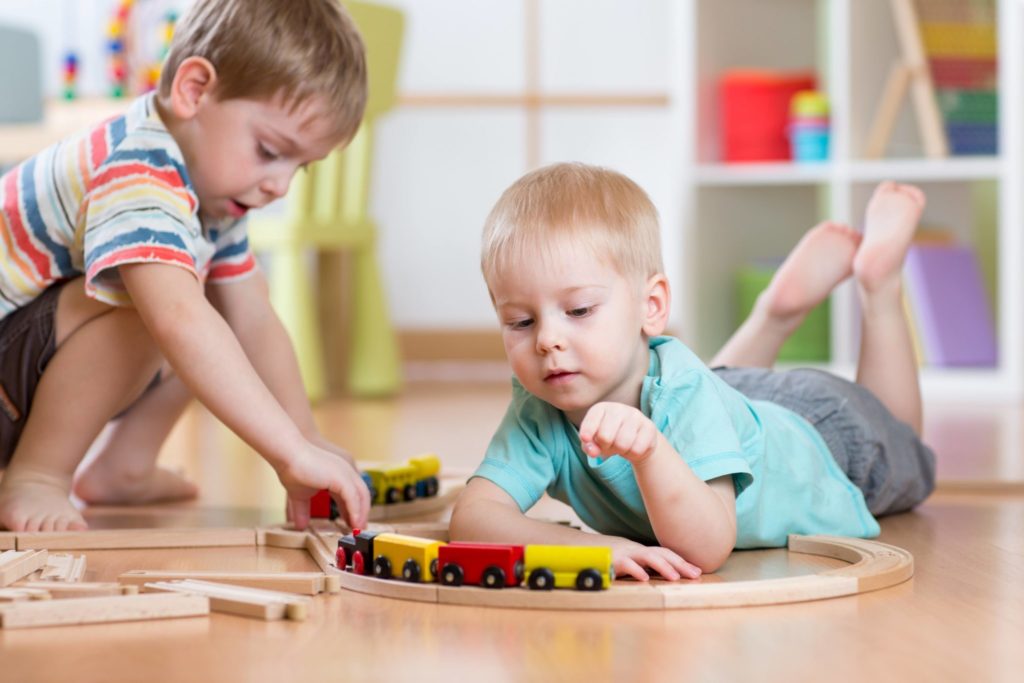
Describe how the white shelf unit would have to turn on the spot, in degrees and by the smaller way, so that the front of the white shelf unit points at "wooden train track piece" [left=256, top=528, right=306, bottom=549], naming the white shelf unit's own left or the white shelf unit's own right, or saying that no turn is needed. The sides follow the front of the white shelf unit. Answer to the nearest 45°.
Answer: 0° — it already faces it

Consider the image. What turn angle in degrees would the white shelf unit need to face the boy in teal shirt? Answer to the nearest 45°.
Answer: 0° — it already faces them

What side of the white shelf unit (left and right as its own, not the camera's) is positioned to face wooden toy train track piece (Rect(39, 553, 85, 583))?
front

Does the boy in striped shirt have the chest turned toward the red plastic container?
no

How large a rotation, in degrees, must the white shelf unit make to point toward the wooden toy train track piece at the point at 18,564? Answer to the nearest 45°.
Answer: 0° — it already faces it

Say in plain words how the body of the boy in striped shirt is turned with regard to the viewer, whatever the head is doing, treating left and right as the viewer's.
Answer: facing the viewer and to the right of the viewer

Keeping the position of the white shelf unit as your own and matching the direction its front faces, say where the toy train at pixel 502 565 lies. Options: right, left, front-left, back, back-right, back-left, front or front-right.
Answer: front

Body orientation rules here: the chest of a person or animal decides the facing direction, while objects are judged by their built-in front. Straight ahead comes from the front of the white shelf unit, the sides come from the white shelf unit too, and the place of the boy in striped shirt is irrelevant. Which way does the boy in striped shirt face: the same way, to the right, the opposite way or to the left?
to the left

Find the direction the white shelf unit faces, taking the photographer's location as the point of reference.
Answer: facing the viewer

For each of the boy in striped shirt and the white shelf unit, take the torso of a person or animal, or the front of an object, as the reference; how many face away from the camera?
0

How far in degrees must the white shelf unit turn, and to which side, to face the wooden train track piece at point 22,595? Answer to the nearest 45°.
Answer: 0° — it already faces it

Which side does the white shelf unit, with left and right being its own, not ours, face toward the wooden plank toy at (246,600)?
front

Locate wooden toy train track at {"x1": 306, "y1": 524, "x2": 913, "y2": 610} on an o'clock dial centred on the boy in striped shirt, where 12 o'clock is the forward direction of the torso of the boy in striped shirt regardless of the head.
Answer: The wooden toy train track is roughly at 12 o'clock from the boy in striped shirt.

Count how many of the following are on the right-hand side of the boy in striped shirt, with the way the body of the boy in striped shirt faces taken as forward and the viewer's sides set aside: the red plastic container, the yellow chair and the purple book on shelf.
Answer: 0

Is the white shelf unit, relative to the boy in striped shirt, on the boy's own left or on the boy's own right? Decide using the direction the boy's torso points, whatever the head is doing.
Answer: on the boy's own left

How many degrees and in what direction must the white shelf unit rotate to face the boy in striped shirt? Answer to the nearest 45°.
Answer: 0° — it already faces them
